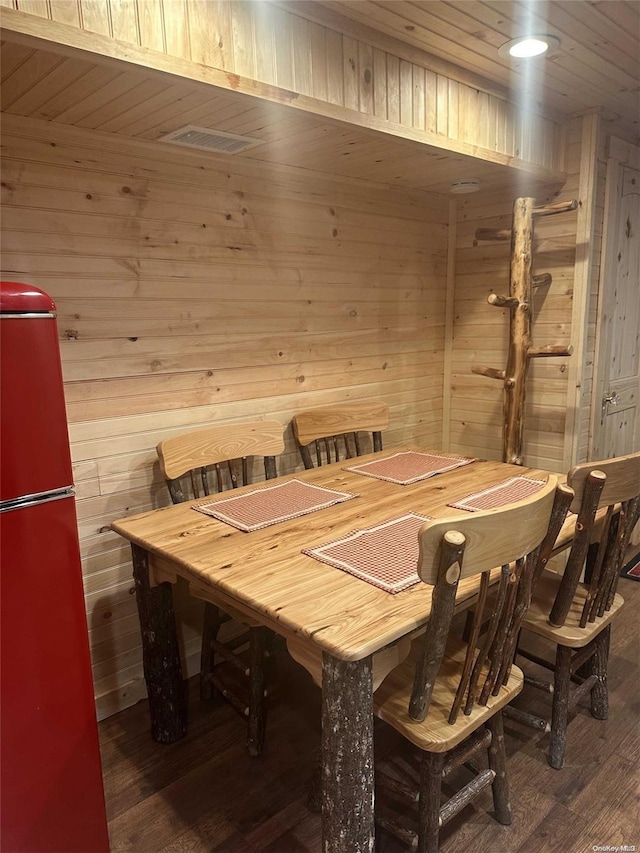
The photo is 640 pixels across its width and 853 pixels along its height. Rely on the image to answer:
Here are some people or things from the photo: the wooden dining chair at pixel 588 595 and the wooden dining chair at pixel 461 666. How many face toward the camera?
0

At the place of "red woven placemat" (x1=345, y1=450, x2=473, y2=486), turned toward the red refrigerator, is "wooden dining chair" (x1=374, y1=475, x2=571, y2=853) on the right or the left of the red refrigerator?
left

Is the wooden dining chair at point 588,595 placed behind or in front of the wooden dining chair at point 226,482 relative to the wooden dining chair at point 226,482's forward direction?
in front

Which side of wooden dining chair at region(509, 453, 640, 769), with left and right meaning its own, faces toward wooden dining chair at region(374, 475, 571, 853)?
left

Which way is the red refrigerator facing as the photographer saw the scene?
facing the viewer and to the right of the viewer

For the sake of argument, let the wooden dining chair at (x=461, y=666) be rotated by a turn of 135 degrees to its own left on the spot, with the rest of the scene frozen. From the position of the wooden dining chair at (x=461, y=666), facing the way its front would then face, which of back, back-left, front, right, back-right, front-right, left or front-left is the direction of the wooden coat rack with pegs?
back

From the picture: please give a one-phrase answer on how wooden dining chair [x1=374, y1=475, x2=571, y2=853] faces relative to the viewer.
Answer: facing away from the viewer and to the left of the viewer

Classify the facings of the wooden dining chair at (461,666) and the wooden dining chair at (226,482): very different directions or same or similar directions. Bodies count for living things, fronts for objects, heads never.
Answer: very different directions

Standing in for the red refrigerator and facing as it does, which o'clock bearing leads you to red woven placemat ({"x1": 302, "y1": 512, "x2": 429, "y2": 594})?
The red woven placemat is roughly at 11 o'clock from the red refrigerator.

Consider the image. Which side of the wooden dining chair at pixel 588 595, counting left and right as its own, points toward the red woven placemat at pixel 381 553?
left

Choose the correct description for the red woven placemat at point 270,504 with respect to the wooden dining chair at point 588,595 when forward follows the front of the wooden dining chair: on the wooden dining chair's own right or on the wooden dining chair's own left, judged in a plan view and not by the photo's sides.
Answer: on the wooden dining chair's own left

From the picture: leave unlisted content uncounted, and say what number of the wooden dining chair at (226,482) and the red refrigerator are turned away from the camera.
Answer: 0

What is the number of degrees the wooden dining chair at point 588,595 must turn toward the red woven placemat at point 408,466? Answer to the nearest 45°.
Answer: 0° — it already faces it

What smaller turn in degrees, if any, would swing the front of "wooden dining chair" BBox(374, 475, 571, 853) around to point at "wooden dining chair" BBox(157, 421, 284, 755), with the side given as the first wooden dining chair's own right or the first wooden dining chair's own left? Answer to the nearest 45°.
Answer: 0° — it already faces it
